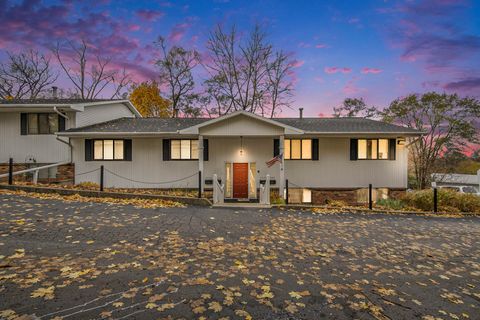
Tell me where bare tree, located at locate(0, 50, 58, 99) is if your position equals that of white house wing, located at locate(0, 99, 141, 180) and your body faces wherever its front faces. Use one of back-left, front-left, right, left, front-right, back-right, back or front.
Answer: back

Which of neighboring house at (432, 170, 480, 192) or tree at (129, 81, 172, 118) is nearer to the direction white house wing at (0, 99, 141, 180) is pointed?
the neighboring house

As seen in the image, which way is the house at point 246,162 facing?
toward the camera

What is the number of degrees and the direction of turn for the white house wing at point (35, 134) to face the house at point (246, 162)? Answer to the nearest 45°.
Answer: approximately 45° to its left

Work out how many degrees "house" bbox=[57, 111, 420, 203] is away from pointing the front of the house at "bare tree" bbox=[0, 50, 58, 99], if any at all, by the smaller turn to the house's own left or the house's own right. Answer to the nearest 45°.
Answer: approximately 135° to the house's own right

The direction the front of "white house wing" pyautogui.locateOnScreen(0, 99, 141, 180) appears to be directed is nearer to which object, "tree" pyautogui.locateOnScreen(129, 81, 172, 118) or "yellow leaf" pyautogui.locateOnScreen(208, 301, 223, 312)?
the yellow leaf

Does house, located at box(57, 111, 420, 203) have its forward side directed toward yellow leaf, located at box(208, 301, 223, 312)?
yes

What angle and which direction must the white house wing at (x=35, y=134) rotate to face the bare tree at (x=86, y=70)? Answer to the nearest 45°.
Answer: approximately 180°

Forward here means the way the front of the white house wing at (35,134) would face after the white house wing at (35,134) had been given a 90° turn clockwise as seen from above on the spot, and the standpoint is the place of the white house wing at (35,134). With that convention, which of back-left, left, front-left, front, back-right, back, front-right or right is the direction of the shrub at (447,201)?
back-left

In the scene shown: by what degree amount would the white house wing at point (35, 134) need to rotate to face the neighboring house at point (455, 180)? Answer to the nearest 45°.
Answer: approximately 90° to its left

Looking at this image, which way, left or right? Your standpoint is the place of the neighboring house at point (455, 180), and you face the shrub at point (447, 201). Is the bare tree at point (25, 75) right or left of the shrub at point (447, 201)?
right

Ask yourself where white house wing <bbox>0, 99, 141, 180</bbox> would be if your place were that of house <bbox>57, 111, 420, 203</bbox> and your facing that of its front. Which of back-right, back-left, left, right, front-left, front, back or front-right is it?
right

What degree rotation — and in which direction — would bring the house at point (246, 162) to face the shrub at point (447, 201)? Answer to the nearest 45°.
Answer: approximately 90° to its left

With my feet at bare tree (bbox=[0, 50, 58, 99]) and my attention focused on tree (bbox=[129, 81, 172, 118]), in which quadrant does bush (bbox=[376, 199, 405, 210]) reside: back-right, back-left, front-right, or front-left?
front-right

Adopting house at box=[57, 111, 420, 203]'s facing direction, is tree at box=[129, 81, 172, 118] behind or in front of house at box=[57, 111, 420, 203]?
behind

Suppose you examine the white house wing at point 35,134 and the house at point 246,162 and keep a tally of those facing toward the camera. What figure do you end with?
2

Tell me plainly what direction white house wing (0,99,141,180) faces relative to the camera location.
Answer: facing the viewer

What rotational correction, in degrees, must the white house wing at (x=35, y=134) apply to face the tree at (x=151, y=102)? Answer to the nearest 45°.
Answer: approximately 135° to its left

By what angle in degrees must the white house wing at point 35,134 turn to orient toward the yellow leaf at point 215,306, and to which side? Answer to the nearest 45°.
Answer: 0° — it already faces it
